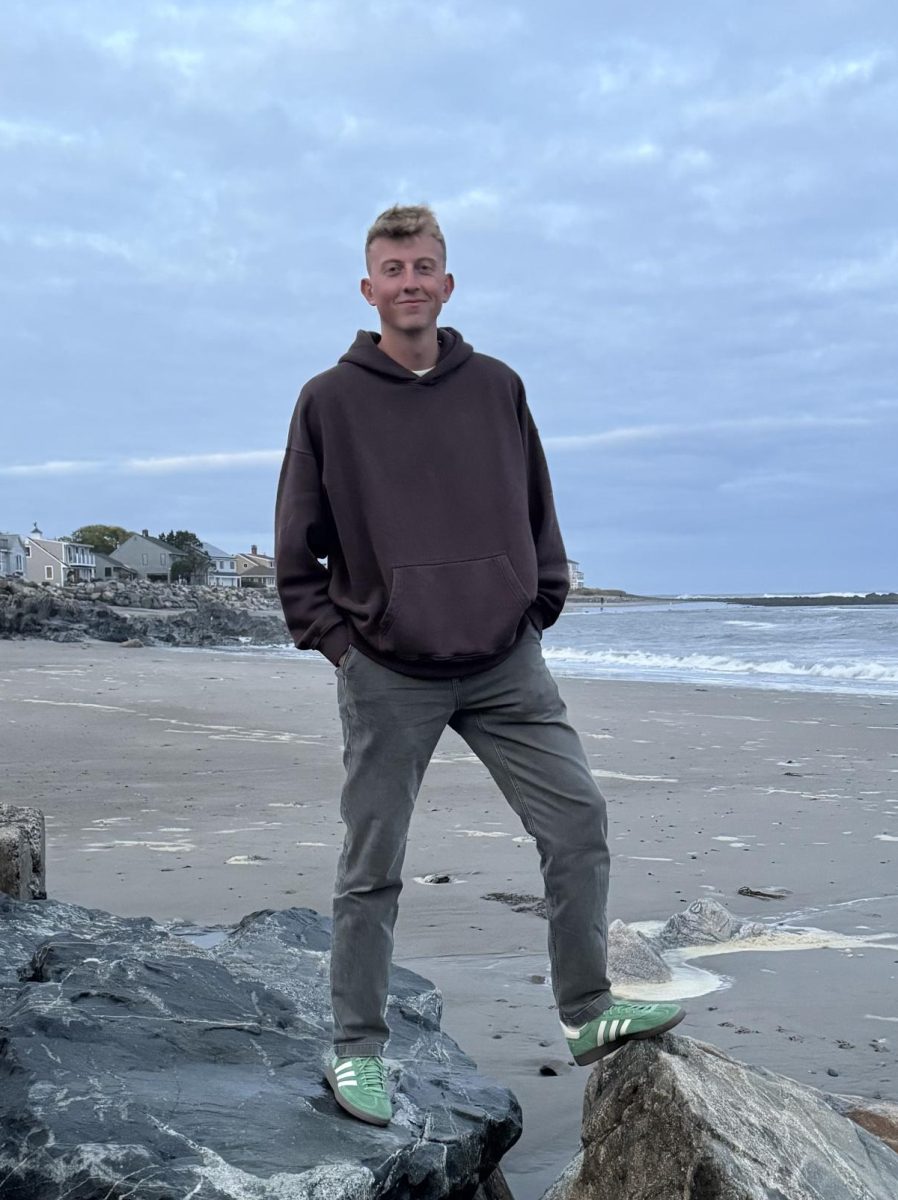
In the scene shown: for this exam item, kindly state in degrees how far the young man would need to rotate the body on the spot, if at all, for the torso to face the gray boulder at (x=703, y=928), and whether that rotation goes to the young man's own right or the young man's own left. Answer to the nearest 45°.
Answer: approximately 135° to the young man's own left

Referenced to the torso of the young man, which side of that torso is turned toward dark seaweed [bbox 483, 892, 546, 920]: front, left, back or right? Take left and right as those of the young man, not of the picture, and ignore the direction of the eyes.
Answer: back

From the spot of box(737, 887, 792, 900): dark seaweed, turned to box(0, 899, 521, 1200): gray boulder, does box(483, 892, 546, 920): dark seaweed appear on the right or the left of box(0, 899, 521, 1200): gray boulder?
right

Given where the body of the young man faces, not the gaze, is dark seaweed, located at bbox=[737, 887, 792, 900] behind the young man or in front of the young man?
behind

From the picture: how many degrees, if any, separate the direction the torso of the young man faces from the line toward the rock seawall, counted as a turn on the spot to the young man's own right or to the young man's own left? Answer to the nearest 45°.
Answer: approximately 180°

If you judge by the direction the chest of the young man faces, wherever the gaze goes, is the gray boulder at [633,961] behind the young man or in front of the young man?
behind

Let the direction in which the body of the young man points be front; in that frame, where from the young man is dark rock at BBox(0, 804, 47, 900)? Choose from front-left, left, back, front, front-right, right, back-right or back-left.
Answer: back-right

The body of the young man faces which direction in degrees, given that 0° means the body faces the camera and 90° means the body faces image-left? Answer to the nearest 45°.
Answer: approximately 0°
